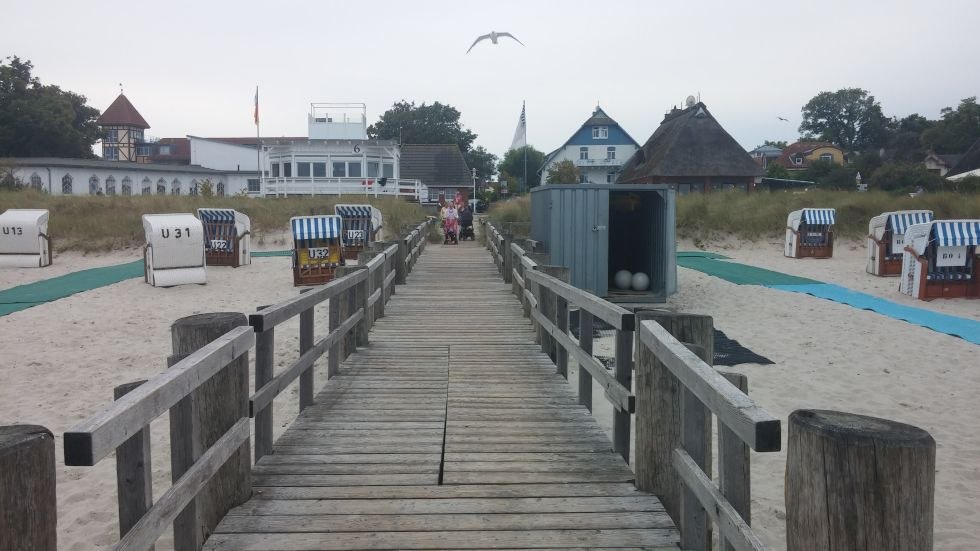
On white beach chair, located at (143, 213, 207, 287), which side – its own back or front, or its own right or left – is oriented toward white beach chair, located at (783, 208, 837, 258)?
right

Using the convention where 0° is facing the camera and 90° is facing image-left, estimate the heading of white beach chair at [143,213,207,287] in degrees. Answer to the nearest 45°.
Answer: approximately 180°

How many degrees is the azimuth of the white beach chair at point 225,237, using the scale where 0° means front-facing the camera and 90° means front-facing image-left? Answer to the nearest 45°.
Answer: approximately 45°

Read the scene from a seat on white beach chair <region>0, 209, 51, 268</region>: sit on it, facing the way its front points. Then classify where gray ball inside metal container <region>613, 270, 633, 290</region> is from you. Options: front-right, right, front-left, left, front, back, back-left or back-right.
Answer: back-right

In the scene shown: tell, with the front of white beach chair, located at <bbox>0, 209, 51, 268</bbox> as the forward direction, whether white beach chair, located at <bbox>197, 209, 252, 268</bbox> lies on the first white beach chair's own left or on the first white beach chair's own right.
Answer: on the first white beach chair's own right

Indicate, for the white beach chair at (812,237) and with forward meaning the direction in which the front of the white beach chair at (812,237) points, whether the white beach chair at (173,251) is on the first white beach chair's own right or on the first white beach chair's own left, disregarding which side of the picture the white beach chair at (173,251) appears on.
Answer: on the first white beach chair's own right

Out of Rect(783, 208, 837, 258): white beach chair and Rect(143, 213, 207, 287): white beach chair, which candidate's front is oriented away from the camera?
Rect(143, 213, 207, 287): white beach chair

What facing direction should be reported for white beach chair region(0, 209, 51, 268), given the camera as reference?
facing away from the viewer

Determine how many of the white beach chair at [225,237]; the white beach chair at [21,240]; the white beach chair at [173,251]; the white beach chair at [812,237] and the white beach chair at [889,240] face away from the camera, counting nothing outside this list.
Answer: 2

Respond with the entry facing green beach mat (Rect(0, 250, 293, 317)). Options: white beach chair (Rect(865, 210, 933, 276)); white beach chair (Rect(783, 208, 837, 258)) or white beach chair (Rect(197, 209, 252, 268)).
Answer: white beach chair (Rect(197, 209, 252, 268))

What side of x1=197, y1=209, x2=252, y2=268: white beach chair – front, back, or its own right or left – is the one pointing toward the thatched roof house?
back

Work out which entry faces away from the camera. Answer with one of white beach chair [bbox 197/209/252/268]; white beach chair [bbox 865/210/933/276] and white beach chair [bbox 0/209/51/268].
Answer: white beach chair [bbox 0/209/51/268]
